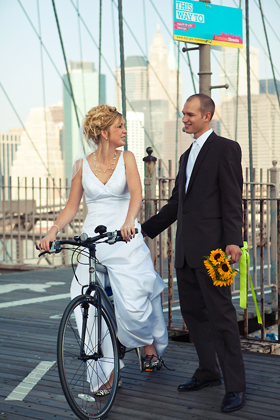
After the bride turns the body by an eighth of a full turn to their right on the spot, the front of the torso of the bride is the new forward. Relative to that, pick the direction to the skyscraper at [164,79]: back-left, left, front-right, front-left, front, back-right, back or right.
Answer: back-right

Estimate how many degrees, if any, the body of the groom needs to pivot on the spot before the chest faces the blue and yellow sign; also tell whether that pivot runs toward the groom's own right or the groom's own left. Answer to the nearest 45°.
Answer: approximately 135° to the groom's own right

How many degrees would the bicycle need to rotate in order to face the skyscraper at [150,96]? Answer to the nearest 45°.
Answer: approximately 135° to its right

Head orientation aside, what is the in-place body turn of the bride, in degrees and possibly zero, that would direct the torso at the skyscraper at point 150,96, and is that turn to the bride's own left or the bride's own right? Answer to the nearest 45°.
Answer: approximately 180°

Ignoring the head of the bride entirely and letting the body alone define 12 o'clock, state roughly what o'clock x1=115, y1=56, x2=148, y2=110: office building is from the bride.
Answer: The office building is roughly at 6 o'clock from the bride.

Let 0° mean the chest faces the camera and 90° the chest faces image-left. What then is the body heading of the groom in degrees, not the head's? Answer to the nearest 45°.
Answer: approximately 45°

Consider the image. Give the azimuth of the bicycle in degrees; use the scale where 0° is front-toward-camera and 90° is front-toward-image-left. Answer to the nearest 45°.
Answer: approximately 45°

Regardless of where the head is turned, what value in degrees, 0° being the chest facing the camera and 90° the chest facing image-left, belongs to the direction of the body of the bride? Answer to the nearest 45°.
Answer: approximately 0°

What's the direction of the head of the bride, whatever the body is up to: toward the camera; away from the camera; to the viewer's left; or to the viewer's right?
to the viewer's right

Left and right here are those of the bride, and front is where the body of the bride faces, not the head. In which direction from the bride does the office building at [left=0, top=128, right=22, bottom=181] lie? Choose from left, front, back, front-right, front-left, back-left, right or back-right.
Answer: back
